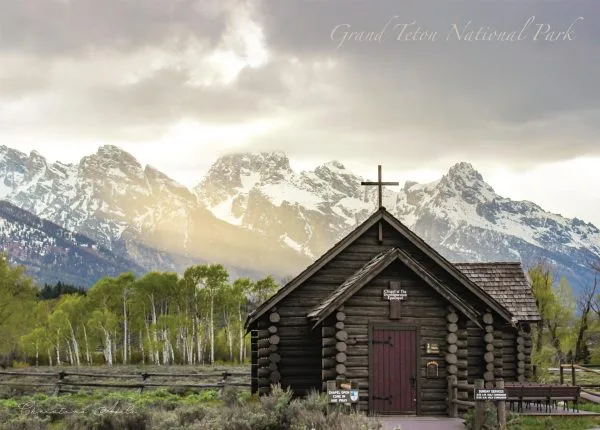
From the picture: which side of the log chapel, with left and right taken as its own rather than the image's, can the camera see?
front

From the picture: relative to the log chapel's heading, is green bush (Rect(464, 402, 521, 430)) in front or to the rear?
in front
